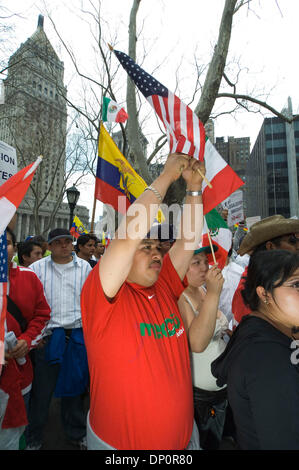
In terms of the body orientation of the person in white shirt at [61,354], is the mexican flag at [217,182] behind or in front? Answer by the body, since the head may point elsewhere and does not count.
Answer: in front

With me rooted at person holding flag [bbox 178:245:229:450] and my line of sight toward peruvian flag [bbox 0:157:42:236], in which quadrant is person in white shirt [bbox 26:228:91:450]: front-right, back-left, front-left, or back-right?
front-right

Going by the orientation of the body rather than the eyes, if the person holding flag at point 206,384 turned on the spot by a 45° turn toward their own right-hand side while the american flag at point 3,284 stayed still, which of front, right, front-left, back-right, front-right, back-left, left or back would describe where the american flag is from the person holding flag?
front-right

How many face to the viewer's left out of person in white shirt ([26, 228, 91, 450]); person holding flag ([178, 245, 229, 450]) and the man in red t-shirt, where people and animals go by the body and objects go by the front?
0

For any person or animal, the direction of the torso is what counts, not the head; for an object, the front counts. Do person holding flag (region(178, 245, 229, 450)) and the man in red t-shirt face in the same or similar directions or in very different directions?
same or similar directions

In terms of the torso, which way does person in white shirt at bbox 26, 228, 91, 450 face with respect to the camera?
toward the camera

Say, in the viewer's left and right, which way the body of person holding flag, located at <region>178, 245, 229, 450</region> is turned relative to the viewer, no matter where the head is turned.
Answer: facing the viewer and to the right of the viewer

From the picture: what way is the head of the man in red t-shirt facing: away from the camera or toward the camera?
toward the camera

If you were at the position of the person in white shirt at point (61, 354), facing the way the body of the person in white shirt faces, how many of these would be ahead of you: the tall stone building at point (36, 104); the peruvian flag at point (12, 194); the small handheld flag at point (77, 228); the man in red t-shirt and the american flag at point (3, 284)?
3

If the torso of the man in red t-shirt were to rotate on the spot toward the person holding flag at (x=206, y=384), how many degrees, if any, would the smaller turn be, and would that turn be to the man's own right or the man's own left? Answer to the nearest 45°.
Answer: approximately 90° to the man's own left

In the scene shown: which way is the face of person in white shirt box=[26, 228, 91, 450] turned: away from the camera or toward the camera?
toward the camera

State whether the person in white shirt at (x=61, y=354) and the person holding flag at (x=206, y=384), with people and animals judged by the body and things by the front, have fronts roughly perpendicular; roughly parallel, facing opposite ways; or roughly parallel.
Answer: roughly parallel

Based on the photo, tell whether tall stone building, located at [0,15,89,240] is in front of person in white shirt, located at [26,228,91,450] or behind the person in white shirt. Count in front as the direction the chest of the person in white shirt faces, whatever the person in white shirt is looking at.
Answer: behind

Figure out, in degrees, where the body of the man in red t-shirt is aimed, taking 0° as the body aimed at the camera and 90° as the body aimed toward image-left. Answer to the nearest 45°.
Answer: approximately 315°

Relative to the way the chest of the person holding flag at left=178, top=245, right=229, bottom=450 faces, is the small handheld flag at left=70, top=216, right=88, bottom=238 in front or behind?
behind
